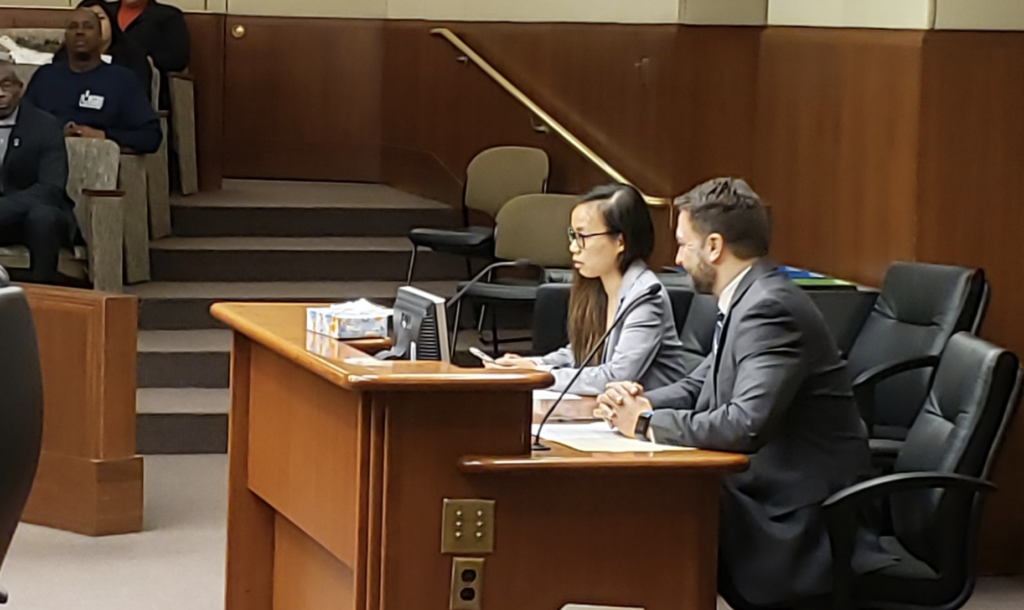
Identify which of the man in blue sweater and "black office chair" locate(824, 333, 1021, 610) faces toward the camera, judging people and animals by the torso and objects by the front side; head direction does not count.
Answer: the man in blue sweater

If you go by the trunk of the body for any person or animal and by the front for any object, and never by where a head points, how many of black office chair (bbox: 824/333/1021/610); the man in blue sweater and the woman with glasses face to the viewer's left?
2

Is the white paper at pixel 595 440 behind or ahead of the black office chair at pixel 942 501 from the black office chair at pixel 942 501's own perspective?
ahead

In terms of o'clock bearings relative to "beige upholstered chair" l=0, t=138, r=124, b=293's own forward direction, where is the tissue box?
The tissue box is roughly at 12 o'clock from the beige upholstered chair.

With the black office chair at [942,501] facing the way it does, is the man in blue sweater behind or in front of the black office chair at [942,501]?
in front

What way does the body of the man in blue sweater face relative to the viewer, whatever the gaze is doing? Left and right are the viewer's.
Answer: facing the viewer

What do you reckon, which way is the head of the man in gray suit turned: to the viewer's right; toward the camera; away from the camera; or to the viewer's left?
to the viewer's left

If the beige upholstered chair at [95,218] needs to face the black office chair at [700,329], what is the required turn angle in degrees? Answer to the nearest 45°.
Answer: approximately 45° to its left

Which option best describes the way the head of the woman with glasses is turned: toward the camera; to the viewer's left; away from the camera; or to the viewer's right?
to the viewer's left

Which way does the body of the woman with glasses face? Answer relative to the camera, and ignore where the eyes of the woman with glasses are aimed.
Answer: to the viewer's left

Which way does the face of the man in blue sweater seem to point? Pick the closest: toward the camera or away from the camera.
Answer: toward the camera

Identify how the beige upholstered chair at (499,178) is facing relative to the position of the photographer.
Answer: facing the viewer and to the left of the viewer

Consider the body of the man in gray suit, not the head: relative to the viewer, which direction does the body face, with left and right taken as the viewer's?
facing to the left of the viewer

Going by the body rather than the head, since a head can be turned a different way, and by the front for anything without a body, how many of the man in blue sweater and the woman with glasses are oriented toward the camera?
1

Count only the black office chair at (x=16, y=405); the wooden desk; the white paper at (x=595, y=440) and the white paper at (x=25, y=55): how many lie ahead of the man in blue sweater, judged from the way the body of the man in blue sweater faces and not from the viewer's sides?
3

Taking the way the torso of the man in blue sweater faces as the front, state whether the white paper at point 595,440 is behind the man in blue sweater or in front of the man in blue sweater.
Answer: in front
